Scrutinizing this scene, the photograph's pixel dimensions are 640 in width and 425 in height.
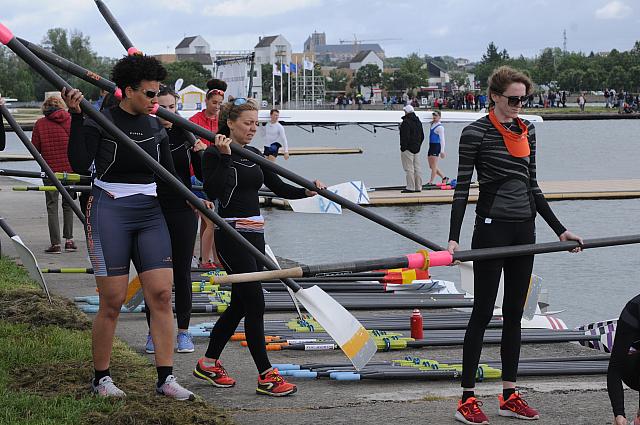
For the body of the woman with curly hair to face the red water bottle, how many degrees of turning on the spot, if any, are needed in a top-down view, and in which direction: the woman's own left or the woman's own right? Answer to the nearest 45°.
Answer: approximately 90° to the woman's own left

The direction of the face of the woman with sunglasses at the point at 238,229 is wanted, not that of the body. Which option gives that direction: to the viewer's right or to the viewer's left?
to the viewer's right

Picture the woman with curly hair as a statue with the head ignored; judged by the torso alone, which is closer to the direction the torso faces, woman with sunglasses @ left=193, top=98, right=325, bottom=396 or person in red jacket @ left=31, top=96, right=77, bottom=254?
the woman with sunglasses

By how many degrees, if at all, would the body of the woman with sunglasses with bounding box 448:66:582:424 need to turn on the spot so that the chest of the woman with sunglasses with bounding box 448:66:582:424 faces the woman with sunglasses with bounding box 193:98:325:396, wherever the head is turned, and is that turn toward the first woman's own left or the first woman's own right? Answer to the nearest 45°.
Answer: approximately 135° to the first woman's own right

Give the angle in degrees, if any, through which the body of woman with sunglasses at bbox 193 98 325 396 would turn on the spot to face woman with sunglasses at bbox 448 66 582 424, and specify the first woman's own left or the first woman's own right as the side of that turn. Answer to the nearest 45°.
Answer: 0° — they already face them

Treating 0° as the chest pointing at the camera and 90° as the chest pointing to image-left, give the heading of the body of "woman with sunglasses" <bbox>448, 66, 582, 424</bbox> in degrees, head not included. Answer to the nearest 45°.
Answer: approximately 315°

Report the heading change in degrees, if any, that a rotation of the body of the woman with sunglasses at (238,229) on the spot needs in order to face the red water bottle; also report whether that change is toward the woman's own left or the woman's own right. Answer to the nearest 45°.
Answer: approximately 90° to the woman's own left

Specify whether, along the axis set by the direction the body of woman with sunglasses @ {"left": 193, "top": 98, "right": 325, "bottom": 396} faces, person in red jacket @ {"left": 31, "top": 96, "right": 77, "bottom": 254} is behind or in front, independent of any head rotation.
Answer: behind
